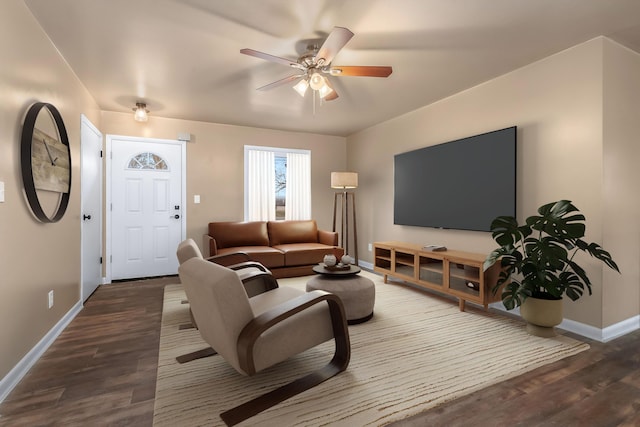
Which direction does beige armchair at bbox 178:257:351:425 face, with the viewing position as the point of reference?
facing away from the viewer and to the right of the viewer

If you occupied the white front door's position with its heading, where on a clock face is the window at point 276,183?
The window is roughly at 9 o'clock from the white front door.

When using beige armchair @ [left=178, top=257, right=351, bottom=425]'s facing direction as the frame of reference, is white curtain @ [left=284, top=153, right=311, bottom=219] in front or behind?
in front

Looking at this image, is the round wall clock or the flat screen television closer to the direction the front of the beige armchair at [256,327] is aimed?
the flat screen television

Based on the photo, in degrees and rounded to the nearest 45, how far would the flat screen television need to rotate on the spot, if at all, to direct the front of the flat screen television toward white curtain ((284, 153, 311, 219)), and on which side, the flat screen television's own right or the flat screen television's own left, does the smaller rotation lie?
approximately 90° to the flat screen television's own right

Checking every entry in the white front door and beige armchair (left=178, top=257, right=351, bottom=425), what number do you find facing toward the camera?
1

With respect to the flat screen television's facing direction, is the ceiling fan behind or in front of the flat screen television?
in front

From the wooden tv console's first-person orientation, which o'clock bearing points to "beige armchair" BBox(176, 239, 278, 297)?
The beige armchair is roughly at 12 o'clock from the wooden tv console.

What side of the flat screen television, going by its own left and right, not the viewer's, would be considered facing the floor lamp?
right

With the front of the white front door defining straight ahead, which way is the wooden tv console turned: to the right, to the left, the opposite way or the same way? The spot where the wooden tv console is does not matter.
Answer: to the right

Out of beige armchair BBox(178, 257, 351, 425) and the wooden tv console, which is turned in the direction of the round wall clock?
the wooden tv console
